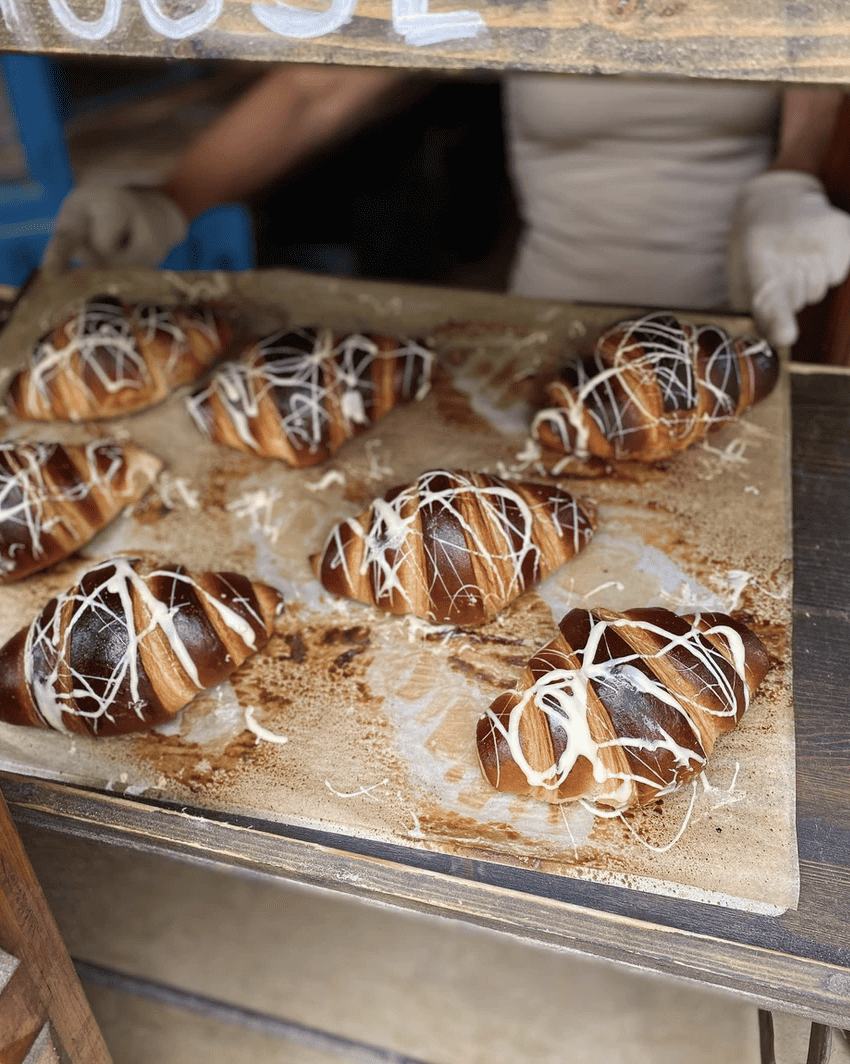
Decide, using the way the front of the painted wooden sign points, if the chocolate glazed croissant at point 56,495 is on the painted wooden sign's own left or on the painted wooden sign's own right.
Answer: on the painted wooden sign's own right

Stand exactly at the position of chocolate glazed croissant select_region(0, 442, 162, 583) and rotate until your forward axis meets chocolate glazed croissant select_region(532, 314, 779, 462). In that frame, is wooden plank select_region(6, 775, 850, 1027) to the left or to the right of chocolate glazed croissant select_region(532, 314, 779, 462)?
right

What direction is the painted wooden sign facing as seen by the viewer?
toward the camera

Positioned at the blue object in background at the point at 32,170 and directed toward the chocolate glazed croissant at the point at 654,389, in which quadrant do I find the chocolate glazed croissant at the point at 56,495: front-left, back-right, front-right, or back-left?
front-right
